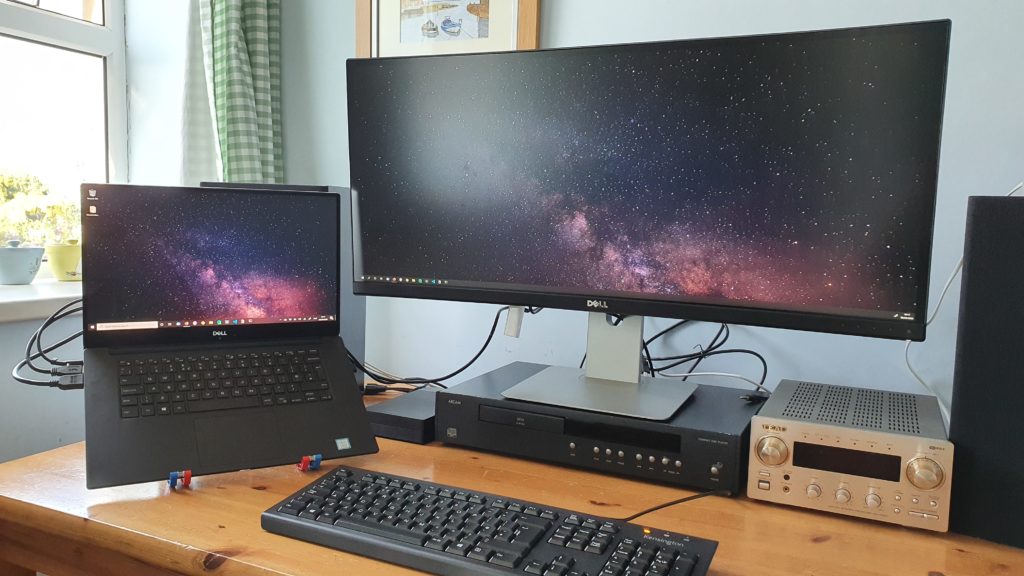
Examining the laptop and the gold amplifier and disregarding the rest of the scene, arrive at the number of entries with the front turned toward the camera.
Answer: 2

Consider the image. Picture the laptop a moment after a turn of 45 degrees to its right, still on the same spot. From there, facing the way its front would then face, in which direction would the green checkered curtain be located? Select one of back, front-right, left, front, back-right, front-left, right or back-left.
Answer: back-right

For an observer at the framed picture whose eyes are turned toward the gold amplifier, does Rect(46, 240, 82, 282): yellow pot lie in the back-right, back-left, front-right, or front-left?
back-right

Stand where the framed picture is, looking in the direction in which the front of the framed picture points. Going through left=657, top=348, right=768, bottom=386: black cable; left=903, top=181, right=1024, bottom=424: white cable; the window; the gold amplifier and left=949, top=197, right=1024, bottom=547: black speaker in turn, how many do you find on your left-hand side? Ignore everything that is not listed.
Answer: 4

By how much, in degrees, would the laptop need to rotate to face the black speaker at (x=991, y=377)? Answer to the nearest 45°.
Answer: approximately 45° to its left

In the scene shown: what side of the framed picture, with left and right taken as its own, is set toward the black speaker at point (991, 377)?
left

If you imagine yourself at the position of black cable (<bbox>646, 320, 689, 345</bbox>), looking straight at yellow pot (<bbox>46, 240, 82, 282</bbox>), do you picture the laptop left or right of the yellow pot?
left
